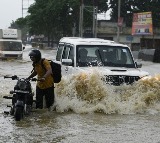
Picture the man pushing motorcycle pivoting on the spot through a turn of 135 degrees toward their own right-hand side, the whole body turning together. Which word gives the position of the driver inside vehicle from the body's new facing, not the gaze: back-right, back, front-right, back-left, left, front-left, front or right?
front-right

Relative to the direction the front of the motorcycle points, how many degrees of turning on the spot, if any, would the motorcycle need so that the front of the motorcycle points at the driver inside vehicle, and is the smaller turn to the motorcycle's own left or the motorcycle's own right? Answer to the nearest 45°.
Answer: approximately 135° to the motorcycle's own left

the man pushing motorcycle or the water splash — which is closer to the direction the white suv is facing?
the water splash

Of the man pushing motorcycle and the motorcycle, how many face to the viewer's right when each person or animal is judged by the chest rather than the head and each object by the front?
0

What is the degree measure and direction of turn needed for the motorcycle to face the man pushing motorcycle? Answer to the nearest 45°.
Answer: approximately 135° to its left

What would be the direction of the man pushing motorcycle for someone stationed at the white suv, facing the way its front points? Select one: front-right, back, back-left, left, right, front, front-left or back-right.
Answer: right

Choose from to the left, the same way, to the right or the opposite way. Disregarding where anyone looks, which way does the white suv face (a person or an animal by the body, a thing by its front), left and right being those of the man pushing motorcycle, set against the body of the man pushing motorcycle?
to the left

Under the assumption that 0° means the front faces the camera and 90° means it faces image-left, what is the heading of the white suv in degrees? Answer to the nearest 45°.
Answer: approximately 315°

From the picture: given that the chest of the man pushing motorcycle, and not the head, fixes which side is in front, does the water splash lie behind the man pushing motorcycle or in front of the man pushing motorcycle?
behind

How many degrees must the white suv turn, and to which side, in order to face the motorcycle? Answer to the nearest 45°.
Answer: approximately 90° to its right

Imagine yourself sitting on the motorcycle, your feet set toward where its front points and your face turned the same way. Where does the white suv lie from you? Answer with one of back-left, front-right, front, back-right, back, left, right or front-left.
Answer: back-left
